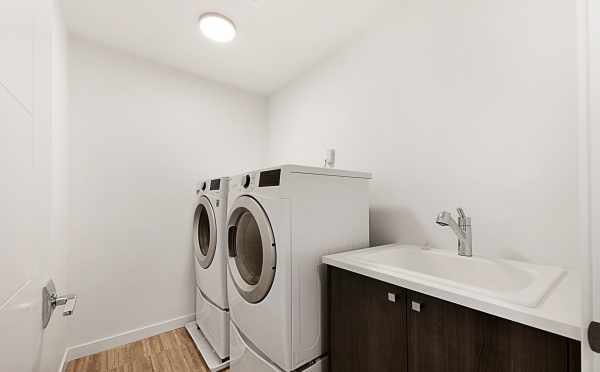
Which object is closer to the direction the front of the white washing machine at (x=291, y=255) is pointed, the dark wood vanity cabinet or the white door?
the white door

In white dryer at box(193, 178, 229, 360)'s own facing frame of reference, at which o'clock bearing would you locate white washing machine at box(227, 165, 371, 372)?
The white washing machine is roughly at 8 o'clock from the white dryer.

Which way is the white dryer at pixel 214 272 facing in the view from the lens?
facing to the left of the viewer

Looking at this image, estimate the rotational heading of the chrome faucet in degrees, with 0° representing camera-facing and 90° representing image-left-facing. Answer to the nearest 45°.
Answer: approximately 45°

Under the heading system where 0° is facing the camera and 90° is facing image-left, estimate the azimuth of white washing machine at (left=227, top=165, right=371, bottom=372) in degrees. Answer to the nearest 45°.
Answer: approximately 45°
